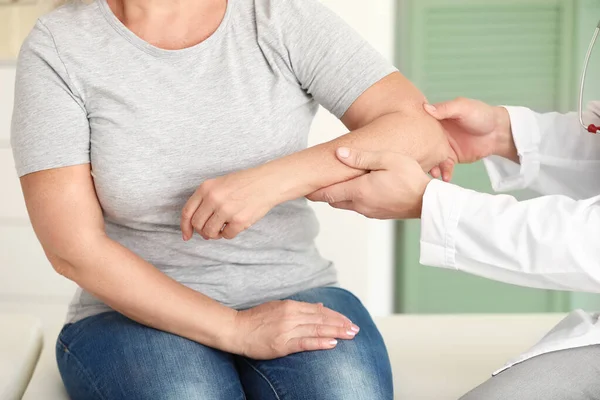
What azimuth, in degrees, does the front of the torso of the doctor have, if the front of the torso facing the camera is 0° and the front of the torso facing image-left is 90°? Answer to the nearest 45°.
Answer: approximately 90°

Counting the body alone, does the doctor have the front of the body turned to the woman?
yes

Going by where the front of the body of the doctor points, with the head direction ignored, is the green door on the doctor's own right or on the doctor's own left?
on the doctor's own right

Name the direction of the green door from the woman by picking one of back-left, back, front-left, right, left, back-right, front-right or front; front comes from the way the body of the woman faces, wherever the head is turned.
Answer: back-left

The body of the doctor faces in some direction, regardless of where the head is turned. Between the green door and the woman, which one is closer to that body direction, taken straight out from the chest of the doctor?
the woman

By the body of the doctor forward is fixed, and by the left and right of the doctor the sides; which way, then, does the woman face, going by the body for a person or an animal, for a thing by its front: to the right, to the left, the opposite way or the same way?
to the left

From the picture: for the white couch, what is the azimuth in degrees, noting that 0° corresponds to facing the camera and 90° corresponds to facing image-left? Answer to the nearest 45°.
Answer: approximately 0°

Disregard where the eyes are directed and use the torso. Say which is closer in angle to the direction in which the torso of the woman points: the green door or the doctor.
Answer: the doctor
